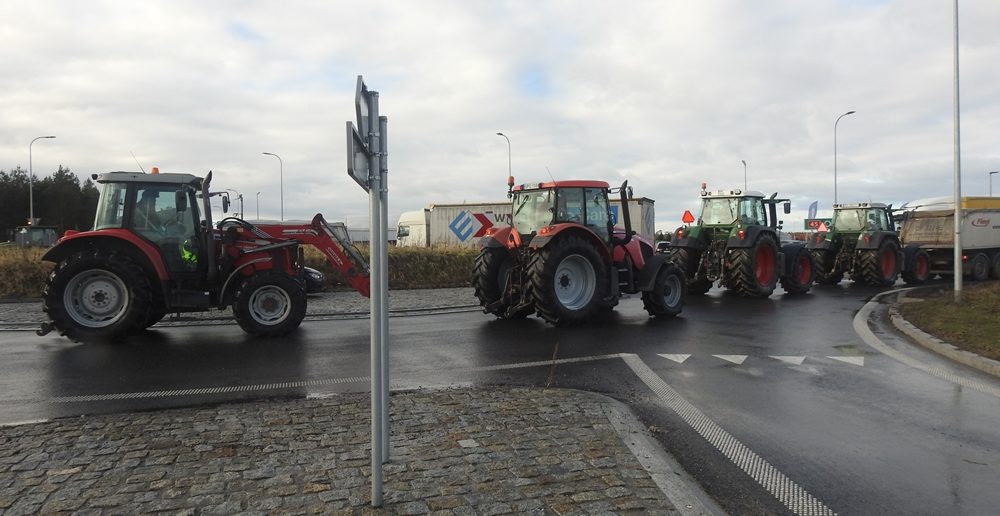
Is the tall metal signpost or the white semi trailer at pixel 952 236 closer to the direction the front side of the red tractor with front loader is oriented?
the white semi trailer

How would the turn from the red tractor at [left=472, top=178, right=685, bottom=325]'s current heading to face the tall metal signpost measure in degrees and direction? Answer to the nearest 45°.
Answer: approximately 135° to its right

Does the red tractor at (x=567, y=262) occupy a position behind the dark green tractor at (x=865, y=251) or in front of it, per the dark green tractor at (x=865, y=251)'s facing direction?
behind

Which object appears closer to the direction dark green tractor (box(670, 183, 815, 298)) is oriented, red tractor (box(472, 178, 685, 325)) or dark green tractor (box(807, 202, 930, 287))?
the dark green tractor

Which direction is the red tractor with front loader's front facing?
to the viewer's right

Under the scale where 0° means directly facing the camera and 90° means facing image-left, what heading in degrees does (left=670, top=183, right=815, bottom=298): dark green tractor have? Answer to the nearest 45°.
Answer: approximately 225°

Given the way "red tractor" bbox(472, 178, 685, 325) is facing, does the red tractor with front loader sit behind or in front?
behind

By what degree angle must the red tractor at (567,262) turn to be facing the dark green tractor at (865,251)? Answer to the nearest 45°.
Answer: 0° — it already faces it

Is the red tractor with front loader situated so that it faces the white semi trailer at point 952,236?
yes

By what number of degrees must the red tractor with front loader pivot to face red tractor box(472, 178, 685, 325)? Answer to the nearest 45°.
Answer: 0° — it already faces it
